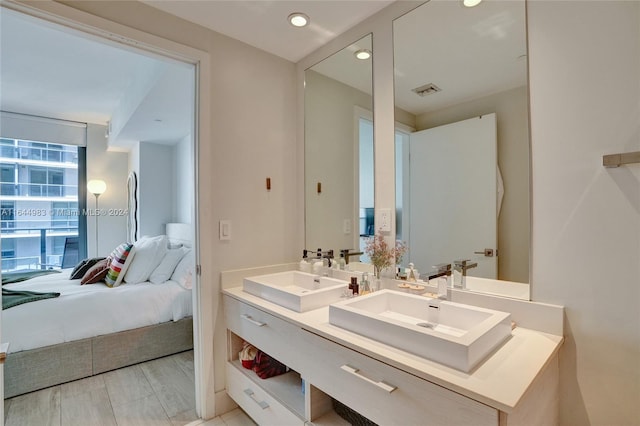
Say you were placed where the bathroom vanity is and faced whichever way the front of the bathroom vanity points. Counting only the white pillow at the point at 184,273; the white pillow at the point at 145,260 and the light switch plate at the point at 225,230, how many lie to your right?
3

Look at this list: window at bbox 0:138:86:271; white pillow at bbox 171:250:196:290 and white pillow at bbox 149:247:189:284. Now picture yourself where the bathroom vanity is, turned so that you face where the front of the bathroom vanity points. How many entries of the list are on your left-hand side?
0

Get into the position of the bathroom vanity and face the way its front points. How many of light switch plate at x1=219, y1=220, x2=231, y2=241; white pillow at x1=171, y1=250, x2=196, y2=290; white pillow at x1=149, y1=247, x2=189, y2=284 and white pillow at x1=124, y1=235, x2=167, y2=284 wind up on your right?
4

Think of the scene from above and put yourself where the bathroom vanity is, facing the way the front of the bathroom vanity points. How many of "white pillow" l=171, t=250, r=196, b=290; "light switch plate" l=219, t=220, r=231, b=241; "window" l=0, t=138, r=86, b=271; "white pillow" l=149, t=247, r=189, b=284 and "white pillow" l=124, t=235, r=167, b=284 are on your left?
0

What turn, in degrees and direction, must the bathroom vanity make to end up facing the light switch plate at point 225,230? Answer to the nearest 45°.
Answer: approximately 90° to its right

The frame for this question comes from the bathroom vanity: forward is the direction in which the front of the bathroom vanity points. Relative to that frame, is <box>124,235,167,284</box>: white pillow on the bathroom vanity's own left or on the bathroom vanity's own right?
on the bathroom vanity's own right

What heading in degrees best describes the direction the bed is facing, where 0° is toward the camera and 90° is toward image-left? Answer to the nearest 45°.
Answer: approximately 45°

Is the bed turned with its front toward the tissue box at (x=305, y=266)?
no

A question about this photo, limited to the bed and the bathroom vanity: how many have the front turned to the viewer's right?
0

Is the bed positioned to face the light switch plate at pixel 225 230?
no

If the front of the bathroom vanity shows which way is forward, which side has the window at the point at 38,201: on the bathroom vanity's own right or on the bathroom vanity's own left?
on the bathroom vanity's own right

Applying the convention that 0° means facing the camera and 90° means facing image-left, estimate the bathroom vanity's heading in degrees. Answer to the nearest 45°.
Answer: approximately 45°

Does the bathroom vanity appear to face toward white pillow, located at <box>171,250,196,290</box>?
no

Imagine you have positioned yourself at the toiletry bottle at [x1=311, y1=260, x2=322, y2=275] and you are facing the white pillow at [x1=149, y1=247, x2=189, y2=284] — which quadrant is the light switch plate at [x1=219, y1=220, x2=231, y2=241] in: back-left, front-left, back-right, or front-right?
front-left
